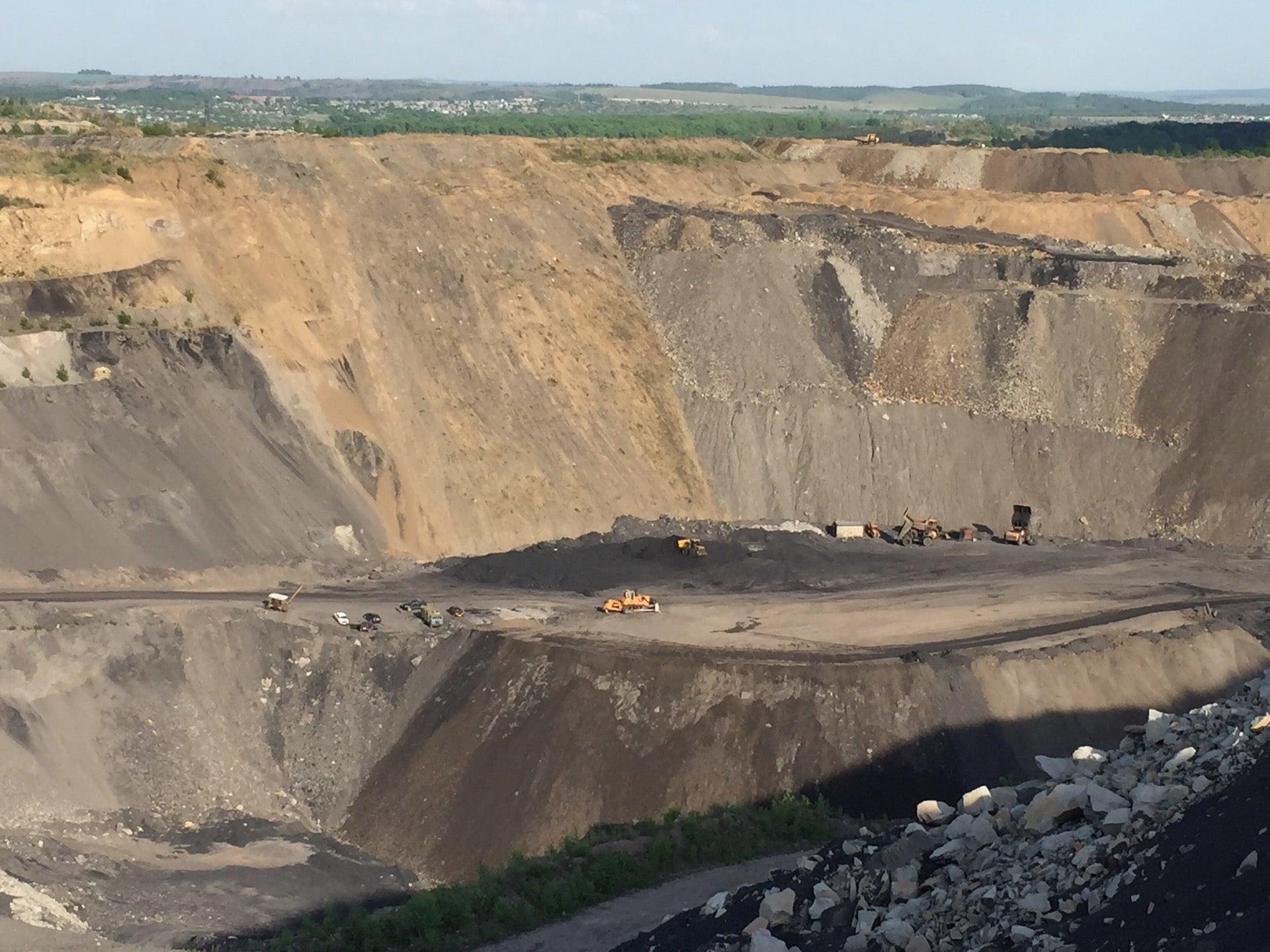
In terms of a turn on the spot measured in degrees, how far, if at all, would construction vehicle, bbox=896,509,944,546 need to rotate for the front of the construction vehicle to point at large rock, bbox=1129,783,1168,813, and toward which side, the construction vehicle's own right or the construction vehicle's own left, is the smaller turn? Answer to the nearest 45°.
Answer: approximately 90° to the construction vehicle's own right

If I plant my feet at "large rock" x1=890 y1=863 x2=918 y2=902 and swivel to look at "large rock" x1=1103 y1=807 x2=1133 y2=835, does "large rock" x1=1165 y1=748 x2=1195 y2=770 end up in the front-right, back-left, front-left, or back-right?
front-left

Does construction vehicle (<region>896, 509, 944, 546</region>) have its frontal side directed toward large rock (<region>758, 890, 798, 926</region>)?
no

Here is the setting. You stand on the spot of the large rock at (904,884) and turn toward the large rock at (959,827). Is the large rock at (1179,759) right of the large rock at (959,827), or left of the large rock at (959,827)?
right
